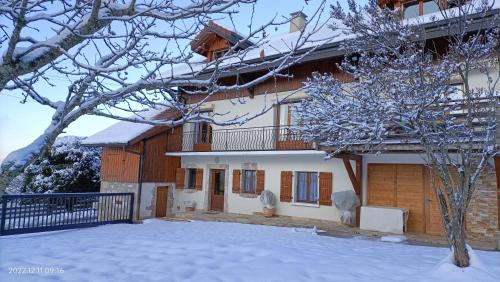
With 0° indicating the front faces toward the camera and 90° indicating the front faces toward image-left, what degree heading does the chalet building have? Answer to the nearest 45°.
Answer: approximately 45°

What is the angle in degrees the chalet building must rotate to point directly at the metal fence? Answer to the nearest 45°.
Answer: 0° — it already faces it

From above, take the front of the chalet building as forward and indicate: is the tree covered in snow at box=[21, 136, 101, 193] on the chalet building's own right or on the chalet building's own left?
on the chalet building's own right

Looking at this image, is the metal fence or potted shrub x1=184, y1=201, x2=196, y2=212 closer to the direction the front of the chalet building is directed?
the metal fence
